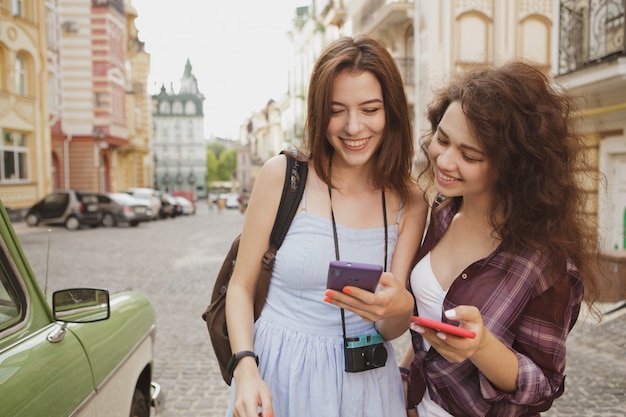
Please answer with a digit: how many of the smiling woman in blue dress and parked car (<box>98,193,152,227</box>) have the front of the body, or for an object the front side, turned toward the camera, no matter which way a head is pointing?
1

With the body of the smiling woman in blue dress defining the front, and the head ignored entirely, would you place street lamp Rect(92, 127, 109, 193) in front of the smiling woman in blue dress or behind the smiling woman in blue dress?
behind

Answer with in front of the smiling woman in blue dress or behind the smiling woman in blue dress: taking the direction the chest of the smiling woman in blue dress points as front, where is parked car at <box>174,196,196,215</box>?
behind

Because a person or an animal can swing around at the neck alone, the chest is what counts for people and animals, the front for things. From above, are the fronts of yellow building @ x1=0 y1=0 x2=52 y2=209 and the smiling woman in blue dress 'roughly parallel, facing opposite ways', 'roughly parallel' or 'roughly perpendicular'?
roughly perpendicular
